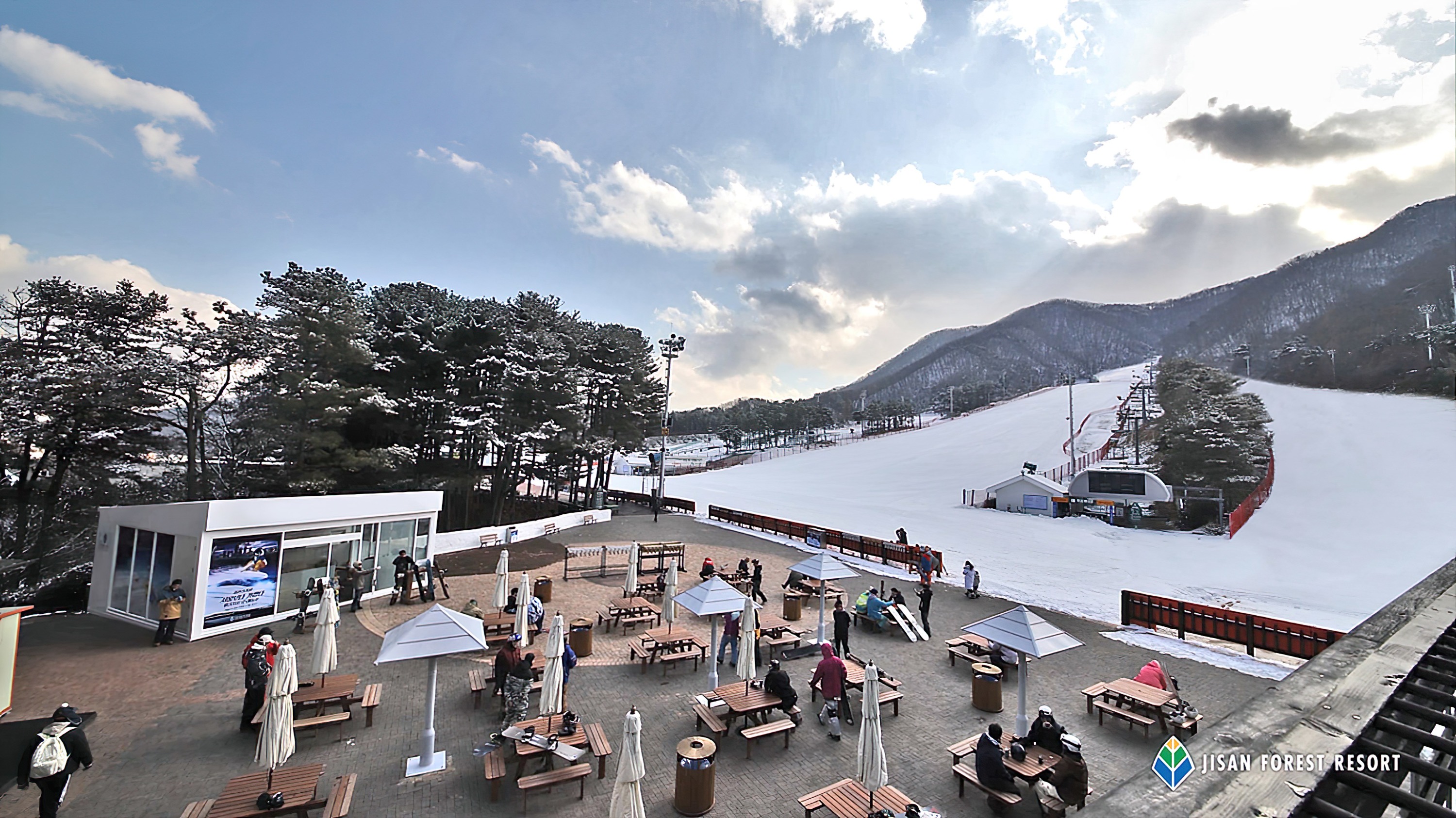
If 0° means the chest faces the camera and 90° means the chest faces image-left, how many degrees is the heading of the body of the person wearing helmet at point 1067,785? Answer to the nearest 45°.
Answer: approximately 135°

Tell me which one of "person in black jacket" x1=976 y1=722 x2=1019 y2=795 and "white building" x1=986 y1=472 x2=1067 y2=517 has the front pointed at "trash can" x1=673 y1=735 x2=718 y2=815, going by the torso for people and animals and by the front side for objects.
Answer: the white building

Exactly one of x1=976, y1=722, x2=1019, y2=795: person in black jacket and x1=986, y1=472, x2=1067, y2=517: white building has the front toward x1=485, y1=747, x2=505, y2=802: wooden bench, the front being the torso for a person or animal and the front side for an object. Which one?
the white building

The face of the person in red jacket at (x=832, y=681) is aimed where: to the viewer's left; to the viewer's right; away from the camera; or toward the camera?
away from the camera

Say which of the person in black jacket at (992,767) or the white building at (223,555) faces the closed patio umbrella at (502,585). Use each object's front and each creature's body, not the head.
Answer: the white building

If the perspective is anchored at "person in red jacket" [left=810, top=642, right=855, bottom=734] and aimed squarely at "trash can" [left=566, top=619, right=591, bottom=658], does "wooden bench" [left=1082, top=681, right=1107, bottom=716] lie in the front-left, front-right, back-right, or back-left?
back-right

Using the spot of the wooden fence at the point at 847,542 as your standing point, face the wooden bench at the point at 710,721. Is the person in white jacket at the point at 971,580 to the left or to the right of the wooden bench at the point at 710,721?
left

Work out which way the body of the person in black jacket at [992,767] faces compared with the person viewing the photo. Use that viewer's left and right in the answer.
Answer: facing away from the viewer and to the right of the viewer

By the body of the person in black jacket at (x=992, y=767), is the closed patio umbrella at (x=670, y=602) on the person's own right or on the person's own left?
on the person's own left

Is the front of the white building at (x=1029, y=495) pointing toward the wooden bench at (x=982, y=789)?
yes

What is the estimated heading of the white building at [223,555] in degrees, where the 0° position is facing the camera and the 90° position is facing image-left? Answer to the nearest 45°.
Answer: approximately 315°
